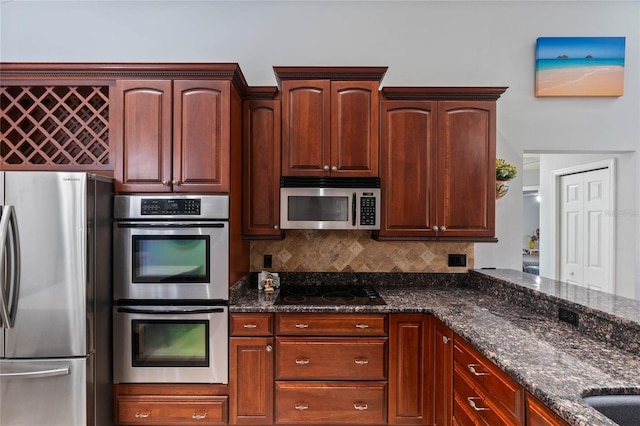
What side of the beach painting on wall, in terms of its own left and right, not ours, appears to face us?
front

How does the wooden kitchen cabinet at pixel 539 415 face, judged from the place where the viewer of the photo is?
facing the viewer and to the left of the viewer

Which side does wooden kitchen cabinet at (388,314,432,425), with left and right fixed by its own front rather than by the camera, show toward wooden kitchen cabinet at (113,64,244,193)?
right

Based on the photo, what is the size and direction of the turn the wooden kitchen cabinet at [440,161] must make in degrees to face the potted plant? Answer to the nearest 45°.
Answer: approximately 135° to its left

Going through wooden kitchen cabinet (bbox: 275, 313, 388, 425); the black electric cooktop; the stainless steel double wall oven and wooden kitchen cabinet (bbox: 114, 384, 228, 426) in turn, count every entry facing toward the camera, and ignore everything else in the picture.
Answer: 4

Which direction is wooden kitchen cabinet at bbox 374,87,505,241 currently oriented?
toward the camera

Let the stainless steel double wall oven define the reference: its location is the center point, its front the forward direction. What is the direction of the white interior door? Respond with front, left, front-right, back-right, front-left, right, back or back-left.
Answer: left

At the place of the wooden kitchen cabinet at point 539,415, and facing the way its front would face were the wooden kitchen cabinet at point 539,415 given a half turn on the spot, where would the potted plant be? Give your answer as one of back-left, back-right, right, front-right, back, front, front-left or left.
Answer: front-left

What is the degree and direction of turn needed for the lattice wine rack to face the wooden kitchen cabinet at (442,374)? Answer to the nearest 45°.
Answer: approximately 45° to its left

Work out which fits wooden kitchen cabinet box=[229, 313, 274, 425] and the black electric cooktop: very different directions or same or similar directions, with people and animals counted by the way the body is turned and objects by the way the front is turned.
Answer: same or similar directions

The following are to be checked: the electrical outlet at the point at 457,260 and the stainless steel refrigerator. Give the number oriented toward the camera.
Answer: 2

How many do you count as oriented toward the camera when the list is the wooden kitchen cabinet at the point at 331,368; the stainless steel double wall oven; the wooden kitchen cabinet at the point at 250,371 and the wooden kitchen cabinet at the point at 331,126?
4

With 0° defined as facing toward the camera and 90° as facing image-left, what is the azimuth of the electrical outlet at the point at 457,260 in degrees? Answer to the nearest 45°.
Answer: approximately 0°

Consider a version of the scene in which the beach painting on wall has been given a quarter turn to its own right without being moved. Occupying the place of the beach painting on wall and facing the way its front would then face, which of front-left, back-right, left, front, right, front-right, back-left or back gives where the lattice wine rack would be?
front-left

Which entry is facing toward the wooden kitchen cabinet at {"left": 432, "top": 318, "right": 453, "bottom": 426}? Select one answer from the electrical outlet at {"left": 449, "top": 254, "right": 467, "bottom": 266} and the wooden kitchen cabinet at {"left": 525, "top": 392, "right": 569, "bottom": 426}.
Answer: the electrical outlet
